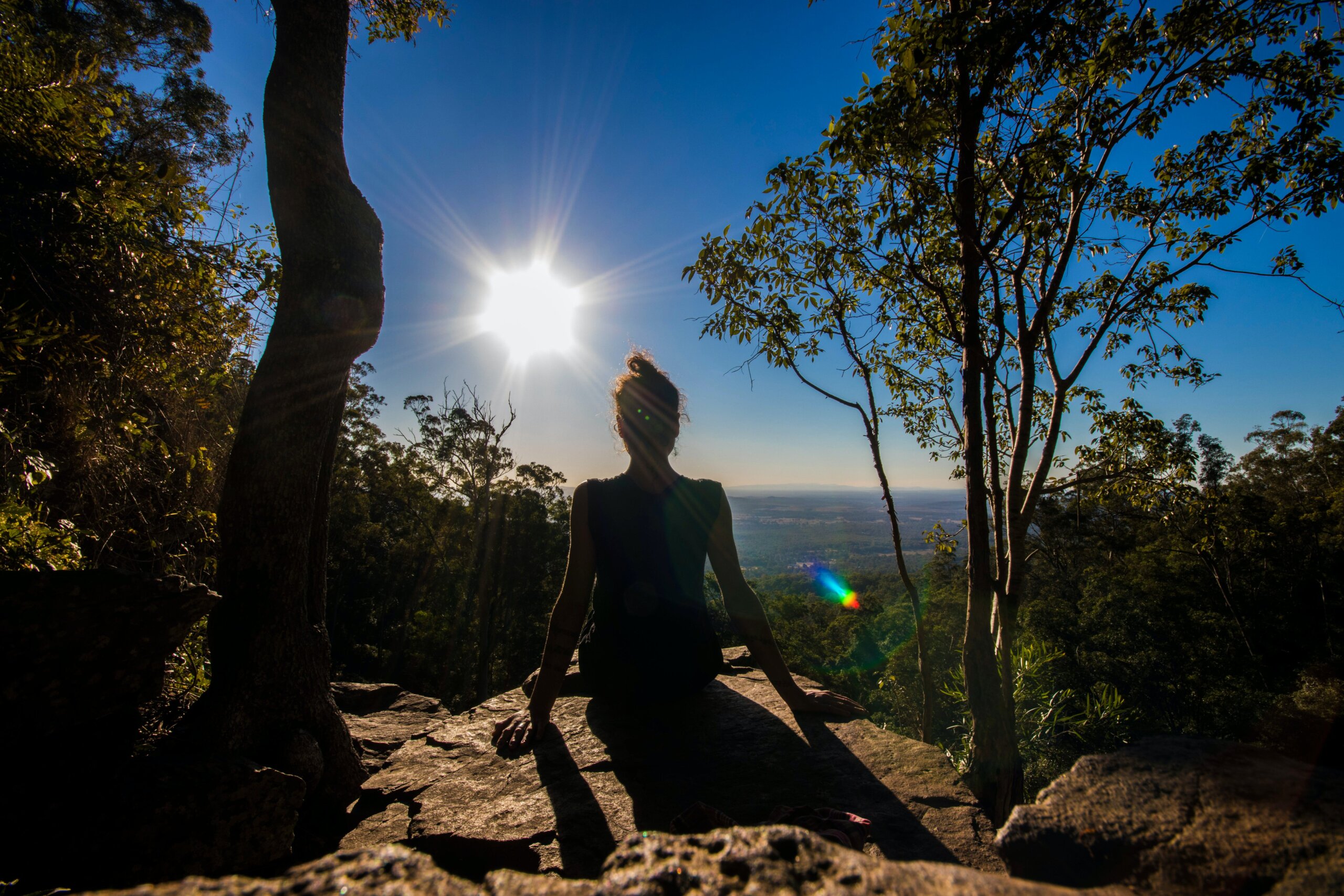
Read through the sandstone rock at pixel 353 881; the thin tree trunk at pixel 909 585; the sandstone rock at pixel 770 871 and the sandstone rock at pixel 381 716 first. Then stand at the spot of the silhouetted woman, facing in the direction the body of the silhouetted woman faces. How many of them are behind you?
2

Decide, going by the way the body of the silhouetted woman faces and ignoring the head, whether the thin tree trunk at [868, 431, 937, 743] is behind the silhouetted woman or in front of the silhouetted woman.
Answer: in front

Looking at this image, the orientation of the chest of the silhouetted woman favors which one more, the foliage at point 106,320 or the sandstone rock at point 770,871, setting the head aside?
the foliage

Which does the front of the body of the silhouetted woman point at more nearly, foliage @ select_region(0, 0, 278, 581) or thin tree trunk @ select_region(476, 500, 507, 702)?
the thin tree trunk

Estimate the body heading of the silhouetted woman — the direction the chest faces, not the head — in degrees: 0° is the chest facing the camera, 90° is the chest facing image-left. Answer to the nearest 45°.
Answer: approximately 180°

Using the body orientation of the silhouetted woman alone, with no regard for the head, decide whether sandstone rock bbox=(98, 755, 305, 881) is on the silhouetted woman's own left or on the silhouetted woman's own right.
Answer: on the silhouetted woman's own left

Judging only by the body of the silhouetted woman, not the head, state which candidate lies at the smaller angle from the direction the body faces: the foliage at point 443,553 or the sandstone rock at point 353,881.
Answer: the foliage

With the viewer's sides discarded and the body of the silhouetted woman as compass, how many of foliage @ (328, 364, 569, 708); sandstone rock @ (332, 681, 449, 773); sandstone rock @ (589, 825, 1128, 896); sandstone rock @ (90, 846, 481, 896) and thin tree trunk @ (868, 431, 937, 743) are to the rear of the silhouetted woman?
2

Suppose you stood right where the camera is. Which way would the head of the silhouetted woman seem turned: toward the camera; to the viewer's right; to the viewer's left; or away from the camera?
away from the camera

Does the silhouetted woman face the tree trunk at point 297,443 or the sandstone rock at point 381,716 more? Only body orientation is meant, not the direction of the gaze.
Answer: the sandstone rock

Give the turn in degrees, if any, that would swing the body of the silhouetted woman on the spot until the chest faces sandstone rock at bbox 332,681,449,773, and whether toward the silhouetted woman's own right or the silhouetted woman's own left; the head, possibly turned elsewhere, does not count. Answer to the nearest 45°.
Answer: approximately 45° to the silhouetted woman's own left

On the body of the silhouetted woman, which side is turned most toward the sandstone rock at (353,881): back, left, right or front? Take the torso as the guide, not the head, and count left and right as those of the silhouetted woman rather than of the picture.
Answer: back

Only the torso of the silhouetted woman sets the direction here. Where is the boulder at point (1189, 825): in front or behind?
behind

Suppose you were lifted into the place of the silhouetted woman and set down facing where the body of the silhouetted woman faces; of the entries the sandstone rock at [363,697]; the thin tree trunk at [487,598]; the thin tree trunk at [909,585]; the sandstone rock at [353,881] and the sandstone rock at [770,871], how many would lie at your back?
2

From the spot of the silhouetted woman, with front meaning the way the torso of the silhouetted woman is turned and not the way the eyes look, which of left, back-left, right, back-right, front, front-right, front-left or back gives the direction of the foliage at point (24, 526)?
left

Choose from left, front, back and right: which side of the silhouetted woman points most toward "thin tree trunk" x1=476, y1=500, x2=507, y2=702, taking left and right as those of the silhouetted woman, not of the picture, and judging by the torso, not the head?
front

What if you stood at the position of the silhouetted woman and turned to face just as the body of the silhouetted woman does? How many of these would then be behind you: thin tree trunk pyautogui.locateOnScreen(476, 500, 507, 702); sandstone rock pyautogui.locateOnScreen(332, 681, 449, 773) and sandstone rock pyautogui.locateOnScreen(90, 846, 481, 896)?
1
